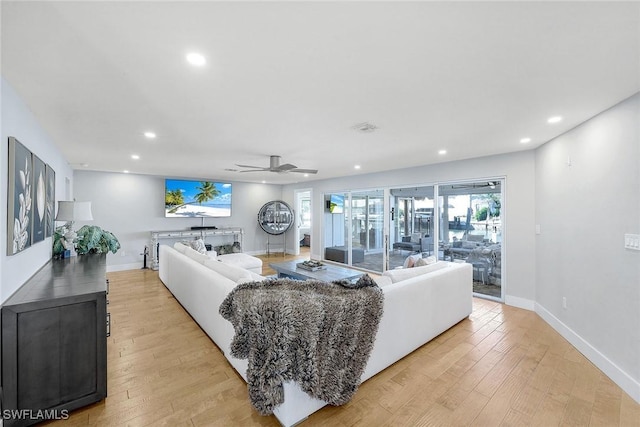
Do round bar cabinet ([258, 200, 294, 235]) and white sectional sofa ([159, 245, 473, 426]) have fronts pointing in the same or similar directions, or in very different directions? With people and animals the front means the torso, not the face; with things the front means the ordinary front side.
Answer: very different directions

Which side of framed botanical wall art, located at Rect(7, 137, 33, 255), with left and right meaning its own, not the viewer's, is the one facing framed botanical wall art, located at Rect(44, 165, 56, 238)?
left

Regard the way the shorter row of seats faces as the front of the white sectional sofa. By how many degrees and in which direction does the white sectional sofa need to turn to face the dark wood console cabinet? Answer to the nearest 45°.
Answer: approximately 90° to its left

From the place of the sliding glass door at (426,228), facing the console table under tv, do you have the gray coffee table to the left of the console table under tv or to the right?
left

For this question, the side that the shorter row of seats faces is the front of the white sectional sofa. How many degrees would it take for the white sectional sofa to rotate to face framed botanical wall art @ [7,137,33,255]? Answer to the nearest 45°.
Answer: approximately 90° to its left

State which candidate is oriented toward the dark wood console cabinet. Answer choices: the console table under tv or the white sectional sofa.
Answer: the console table under tv

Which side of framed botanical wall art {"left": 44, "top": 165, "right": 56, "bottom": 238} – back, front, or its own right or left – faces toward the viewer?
right

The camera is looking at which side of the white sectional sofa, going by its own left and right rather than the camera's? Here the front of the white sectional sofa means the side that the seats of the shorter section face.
back

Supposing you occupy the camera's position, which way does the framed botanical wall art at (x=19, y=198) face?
facing to the right of the viewer

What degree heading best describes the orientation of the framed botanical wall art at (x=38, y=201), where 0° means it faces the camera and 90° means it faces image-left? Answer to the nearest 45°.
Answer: approximately 270°

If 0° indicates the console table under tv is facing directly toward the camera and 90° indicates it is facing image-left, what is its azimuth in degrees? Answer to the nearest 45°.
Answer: approximately 0°

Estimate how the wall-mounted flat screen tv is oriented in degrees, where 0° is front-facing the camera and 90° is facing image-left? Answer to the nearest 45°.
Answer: approximately 0°
